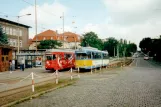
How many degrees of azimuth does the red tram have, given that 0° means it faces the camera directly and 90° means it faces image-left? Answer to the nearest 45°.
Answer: approximately 45°
